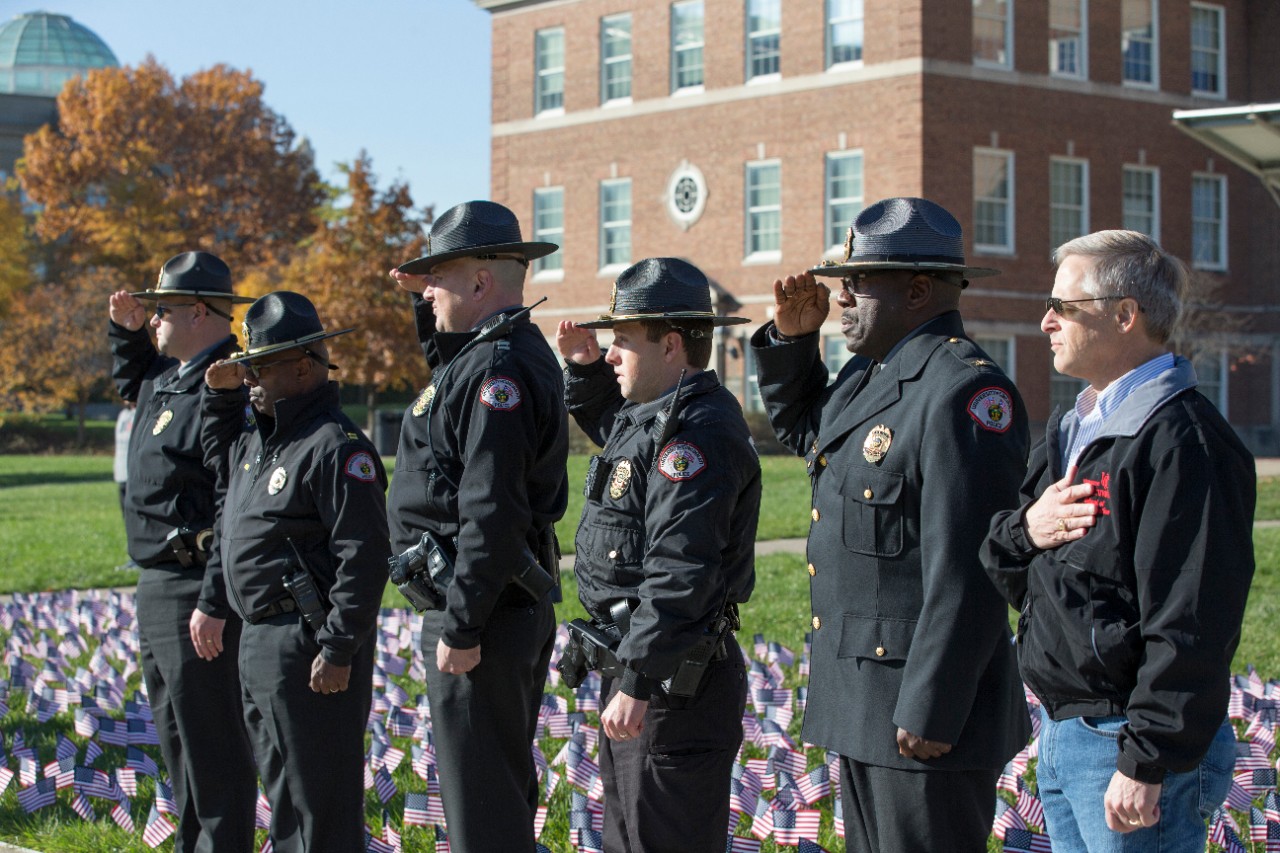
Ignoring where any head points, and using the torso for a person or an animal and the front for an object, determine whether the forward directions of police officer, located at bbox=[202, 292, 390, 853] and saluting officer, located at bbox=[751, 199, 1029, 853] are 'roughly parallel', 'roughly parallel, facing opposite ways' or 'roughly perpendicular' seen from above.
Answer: roughly parallel

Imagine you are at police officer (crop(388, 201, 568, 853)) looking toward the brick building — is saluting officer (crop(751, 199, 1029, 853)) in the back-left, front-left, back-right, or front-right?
back-right

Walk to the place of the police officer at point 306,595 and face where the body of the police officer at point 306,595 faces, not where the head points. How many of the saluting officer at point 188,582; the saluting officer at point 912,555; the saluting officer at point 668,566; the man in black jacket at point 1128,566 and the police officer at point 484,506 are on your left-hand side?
4

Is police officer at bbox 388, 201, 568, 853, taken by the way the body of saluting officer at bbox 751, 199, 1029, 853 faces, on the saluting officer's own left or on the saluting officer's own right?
on the saluting officer's own right

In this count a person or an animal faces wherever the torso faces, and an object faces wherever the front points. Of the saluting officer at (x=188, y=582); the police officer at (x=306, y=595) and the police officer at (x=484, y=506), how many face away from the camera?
0

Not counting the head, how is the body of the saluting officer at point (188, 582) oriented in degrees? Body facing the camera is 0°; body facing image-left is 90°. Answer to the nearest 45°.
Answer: approximately 45°

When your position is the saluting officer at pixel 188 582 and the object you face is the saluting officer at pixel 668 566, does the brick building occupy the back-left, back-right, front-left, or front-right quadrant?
back-left

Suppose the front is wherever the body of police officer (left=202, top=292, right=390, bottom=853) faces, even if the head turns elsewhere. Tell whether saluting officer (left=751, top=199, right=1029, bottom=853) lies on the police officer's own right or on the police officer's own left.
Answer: on the police officer's own left

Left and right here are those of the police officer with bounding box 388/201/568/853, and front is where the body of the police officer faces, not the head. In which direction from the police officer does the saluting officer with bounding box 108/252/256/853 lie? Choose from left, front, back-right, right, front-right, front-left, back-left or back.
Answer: front-right

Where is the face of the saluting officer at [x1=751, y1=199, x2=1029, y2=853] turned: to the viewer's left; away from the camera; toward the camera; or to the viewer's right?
to the viewer's left
